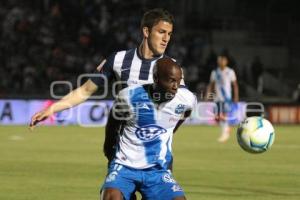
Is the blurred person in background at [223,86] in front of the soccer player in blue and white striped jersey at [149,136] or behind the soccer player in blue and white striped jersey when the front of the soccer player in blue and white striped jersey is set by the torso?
behind

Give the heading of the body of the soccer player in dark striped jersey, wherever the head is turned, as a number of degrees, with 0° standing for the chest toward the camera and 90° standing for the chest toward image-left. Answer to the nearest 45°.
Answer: approximately 315°

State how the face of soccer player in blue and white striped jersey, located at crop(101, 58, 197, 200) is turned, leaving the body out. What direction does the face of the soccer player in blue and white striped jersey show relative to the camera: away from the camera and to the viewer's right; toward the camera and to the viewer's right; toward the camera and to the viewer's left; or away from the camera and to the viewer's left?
toward the camera and to the viewer's right

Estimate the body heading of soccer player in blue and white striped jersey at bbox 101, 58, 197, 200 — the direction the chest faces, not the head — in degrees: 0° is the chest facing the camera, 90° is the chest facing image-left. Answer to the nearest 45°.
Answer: approximately 0°

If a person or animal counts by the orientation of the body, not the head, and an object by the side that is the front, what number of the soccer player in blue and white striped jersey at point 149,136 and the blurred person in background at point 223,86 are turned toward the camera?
2

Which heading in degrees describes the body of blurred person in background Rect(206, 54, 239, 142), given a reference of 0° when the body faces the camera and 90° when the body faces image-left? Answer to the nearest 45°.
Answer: approximately 0°

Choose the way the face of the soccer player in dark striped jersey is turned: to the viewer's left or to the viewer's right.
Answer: to the viewer's right
